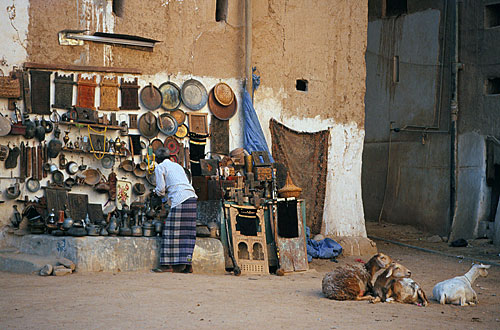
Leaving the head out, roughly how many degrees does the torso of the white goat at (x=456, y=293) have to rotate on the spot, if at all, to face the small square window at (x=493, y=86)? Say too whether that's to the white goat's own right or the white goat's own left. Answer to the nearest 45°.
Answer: approximately 90° to the white goat's own left

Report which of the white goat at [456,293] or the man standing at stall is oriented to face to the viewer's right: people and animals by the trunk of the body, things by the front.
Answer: the white goat

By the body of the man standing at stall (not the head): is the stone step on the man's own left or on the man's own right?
on the man's own left

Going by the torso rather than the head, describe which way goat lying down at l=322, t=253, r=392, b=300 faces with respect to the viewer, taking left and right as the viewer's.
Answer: facing to the right of the viewer

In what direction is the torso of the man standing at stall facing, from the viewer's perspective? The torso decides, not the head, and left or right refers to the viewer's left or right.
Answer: facing away from the viewer and to the left of the viewer

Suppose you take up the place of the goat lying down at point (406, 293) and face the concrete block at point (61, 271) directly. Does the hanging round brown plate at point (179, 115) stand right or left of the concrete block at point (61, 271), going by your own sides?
right

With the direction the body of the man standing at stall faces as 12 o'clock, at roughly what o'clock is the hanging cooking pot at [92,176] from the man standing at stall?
The hanging cooking pot is roughly at 12 o'clock from the man standing at stall.

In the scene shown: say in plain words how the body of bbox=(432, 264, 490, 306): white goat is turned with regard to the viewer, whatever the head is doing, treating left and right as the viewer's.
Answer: facing to the right of the viewer
